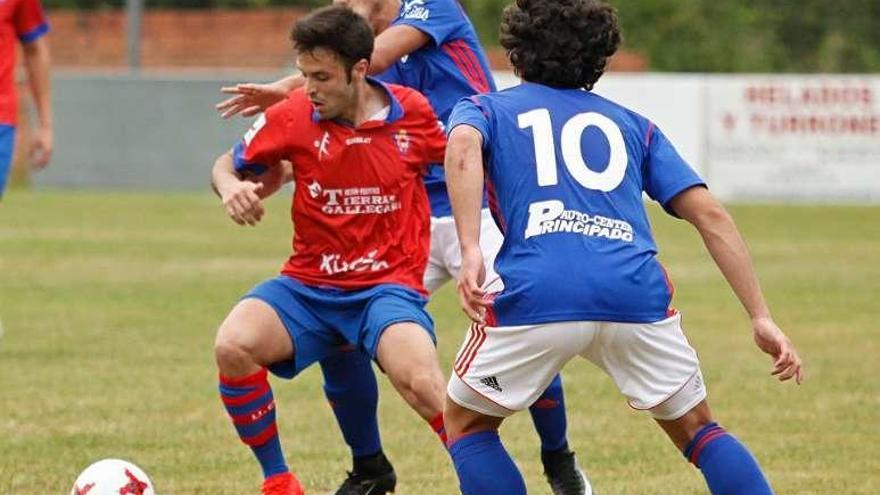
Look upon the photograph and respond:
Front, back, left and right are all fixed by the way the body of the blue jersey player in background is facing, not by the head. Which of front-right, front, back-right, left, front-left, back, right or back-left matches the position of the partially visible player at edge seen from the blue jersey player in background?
right

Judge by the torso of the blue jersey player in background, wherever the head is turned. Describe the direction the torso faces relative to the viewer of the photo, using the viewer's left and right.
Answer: facing the viewer and to the left of the viewer

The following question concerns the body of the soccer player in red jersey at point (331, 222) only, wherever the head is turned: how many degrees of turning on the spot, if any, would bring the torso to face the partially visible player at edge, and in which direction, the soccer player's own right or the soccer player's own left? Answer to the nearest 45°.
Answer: approximately 135° to the soccer player's own right

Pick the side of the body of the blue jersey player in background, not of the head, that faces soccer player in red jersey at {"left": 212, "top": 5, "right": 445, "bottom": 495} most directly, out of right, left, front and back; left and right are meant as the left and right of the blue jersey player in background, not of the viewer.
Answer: front

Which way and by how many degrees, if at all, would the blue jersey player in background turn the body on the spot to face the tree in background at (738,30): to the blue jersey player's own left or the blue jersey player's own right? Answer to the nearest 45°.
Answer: approximately 135° to the blue jersey player's own right

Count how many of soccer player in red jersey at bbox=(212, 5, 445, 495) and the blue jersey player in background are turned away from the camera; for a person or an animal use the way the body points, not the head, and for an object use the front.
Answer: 0

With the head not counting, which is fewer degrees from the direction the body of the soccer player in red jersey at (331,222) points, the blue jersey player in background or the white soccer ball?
the white soccer ball

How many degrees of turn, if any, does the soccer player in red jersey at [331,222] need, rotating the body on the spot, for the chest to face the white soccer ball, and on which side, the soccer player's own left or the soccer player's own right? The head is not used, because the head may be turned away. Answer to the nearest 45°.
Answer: approximately 45° to the soccer player's own right

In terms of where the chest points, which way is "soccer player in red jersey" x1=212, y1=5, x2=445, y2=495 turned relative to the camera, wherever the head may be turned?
toward the camera

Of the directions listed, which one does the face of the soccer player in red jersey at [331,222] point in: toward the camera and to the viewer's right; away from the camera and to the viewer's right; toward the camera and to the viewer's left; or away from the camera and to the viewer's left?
toward the camera and to the viewer's left

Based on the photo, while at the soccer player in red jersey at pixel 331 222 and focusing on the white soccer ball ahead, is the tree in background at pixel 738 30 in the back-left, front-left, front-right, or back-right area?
back-right

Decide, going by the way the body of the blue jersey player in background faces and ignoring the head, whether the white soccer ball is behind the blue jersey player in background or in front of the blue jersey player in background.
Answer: in front
